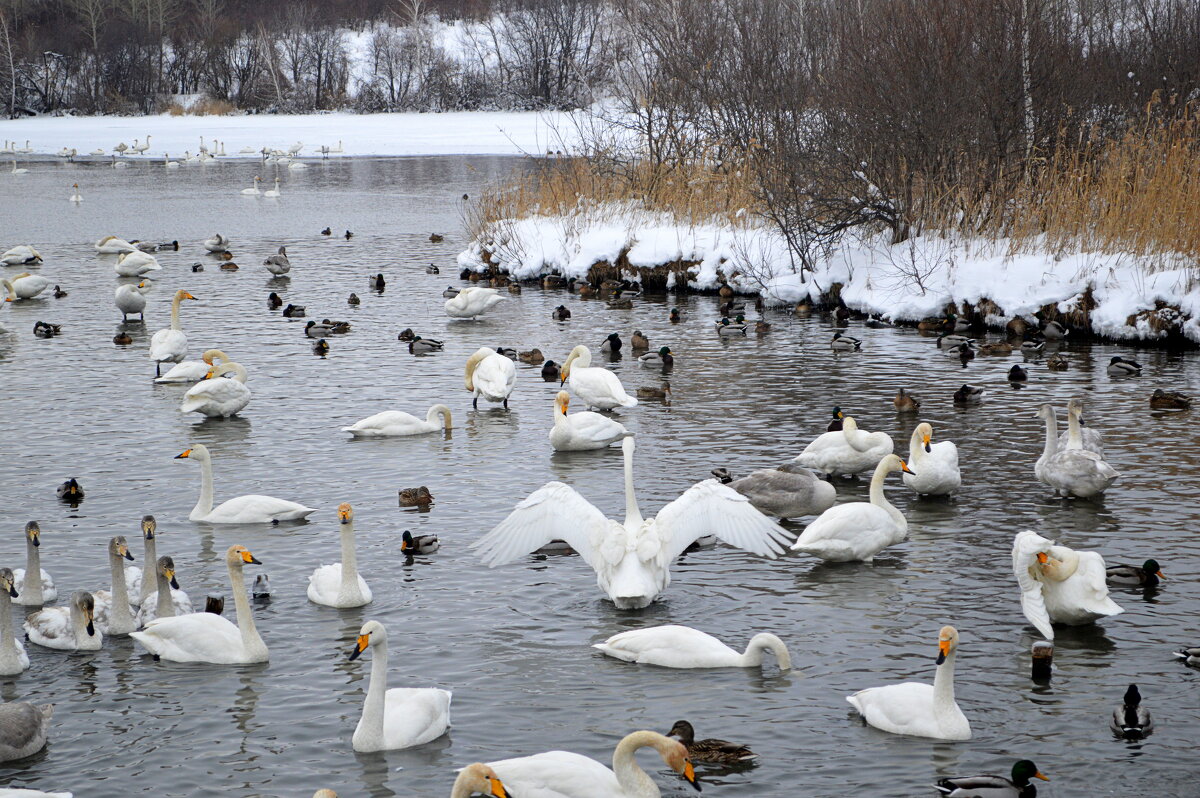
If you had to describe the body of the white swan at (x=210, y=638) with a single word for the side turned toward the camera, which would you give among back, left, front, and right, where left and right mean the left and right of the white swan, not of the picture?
right

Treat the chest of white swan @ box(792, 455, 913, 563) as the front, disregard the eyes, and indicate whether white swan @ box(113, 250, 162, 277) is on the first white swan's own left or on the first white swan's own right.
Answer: on the first white swan's own left

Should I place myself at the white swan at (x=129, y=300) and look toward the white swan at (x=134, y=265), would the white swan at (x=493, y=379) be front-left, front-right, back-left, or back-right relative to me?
back-right

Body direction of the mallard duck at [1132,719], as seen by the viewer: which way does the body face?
away from the camera

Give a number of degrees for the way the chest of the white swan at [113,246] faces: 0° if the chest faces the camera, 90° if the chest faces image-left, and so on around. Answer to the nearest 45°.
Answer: approximately 90°

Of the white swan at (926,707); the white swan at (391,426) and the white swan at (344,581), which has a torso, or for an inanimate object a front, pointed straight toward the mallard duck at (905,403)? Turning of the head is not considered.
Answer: the white swan at (391,426)

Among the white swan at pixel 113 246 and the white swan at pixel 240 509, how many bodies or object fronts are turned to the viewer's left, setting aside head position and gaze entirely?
2

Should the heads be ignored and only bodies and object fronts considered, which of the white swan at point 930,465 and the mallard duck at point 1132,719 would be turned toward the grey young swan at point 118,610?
the white swan at point 930,465

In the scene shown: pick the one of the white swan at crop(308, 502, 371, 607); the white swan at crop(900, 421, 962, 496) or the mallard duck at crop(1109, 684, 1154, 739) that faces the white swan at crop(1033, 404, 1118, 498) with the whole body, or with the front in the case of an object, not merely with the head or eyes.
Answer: the mallard duck

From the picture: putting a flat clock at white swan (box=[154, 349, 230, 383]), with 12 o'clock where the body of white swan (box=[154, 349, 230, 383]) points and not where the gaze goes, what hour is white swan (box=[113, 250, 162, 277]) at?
white swan (box=[113, 250, 162, 277]) is roughly at 9 o'clock from white swan (box=[154, 349, 230, 383]).

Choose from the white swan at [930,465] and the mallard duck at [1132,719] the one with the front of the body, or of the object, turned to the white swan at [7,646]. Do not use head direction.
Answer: the white swan at [930,465]
